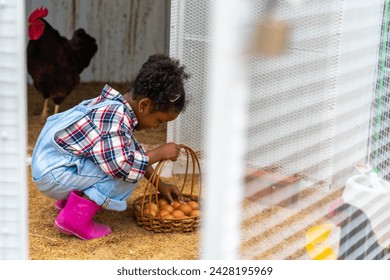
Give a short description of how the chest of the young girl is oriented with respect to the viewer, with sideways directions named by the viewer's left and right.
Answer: facing to the right of the viewer

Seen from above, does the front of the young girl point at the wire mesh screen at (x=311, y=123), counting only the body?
yes

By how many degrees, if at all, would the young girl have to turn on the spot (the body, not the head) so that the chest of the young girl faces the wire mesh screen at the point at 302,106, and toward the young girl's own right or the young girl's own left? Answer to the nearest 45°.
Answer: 0° — they already face it

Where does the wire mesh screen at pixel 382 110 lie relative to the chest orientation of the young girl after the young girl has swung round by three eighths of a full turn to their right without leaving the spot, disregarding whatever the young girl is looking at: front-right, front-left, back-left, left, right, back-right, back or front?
back-left

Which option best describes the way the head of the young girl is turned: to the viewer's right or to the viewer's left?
to the viewer's right
